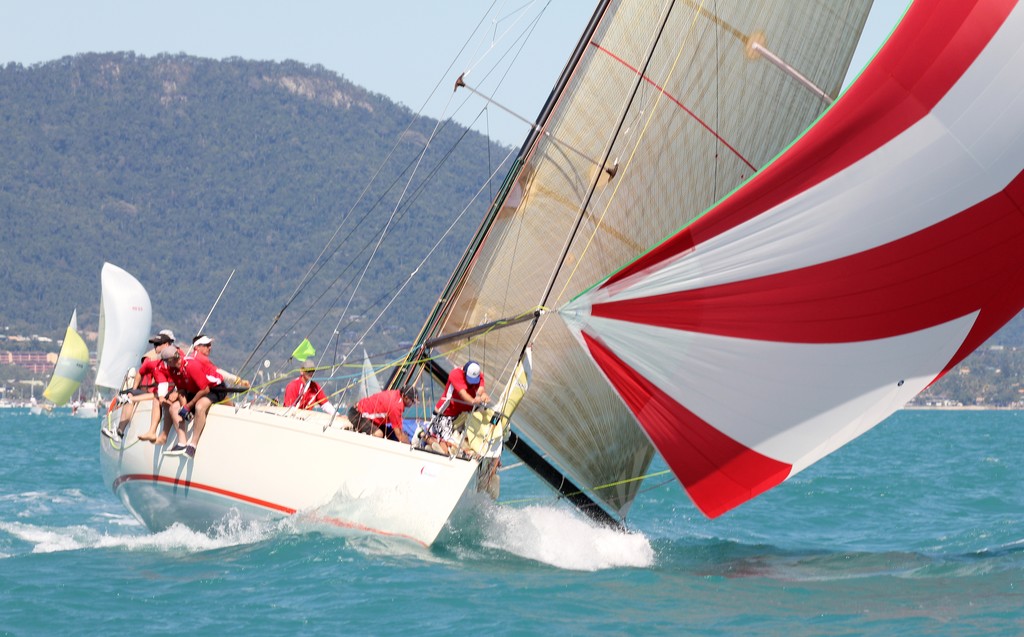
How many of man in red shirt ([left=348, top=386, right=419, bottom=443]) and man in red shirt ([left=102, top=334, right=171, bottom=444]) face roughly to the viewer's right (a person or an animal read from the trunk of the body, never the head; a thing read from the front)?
1

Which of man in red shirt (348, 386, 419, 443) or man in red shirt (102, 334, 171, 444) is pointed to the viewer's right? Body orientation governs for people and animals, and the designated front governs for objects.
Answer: man in red shirt (348, 386, 419, 443)

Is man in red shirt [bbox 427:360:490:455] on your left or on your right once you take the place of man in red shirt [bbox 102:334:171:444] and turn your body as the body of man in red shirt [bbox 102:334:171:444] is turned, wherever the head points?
on your left

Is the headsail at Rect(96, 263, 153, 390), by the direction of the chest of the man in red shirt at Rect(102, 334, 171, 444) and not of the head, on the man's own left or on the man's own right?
on the man's own right

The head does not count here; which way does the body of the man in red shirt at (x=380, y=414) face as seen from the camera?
to the viewer's right

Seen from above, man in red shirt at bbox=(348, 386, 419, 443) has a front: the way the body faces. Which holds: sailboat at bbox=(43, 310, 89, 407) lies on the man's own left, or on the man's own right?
on the man's own left

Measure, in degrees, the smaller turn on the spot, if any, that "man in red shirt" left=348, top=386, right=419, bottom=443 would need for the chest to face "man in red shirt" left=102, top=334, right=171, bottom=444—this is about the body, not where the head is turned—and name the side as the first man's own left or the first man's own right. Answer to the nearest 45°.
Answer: approximately 180°

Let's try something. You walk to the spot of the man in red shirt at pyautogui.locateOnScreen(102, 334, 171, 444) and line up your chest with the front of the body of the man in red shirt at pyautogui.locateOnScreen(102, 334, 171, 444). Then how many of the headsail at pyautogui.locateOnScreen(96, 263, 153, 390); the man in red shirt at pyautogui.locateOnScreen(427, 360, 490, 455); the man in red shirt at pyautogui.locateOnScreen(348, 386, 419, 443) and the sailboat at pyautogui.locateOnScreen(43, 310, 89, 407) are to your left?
2

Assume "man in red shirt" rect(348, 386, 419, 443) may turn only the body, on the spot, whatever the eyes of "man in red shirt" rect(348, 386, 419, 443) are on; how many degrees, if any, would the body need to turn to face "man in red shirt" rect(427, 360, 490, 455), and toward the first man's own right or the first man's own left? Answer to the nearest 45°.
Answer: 0° — they already face them
